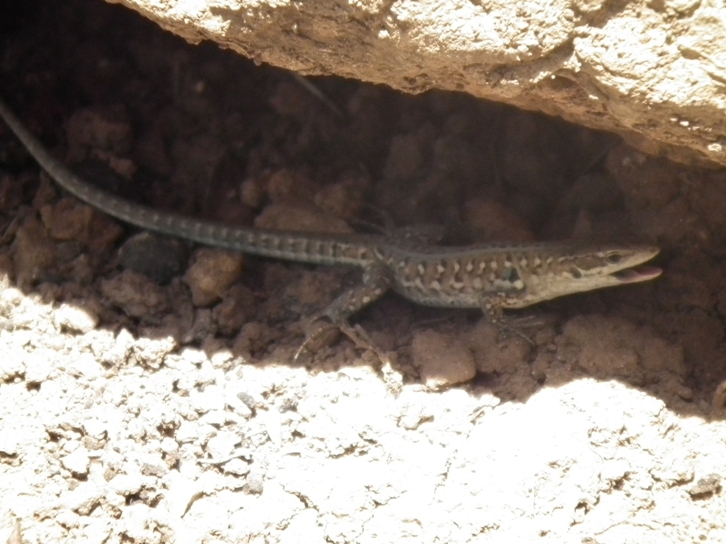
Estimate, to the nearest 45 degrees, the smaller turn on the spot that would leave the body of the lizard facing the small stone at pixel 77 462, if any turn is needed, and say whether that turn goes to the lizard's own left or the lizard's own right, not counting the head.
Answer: approximately 135° to the lizard's own right

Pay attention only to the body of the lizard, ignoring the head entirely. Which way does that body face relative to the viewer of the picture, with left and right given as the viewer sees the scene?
facing to the right of the viewer
